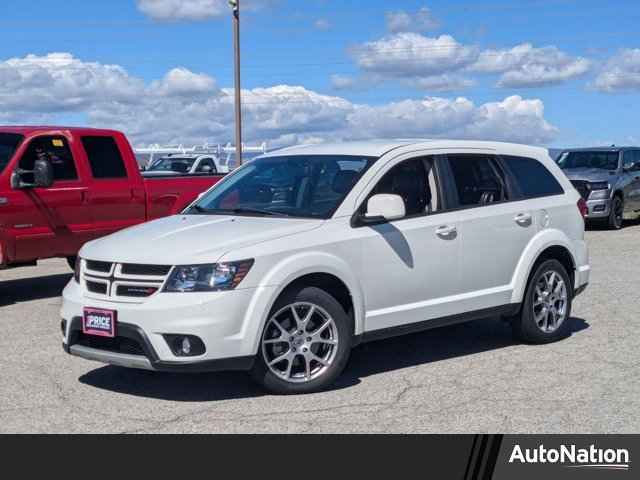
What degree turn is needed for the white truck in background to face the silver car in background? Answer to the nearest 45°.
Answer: approximately 90° to its left

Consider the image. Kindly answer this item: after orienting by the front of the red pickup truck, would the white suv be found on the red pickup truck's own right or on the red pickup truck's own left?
on the red pickup truck's own left

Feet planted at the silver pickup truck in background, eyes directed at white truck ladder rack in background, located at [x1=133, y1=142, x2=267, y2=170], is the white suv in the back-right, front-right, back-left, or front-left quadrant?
back-left

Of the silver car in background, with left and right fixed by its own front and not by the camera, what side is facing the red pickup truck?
front

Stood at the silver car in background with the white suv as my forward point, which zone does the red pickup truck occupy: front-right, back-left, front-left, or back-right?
front-right

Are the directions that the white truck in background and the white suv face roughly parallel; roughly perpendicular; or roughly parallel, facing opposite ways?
roughly parallel

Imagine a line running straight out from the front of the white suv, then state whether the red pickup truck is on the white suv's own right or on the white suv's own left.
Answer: on the white suv's own right

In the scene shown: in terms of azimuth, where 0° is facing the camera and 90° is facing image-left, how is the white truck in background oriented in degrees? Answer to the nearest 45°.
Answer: approximately 45°

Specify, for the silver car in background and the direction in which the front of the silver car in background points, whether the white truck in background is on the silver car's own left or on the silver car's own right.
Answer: on the silver car's own right

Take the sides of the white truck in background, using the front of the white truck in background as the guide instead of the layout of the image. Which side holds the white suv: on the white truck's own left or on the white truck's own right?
on the white truck's own left

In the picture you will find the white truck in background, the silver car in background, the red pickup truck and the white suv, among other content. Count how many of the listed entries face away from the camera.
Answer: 0

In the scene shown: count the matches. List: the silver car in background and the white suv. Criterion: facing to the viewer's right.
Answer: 0

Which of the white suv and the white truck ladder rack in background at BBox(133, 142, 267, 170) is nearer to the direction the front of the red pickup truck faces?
the white suv

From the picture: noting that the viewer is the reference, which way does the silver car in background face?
facing the viewer and to the left of the viewer

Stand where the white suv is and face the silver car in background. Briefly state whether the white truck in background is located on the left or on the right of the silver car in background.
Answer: left

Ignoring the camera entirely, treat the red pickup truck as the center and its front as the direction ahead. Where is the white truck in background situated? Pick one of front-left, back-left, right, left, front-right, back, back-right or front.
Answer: back-right

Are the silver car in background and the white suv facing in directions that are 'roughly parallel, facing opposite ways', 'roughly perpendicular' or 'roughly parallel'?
roughly parallel
